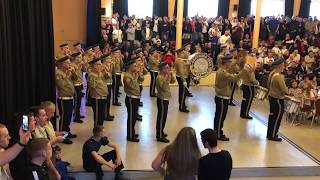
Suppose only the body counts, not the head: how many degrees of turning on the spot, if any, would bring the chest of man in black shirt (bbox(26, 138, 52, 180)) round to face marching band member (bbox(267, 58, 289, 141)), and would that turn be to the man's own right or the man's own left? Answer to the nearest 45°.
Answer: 0° — they already face them

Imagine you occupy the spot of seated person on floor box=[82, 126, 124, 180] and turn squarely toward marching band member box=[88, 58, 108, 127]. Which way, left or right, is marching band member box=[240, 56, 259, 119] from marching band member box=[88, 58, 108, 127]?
right
